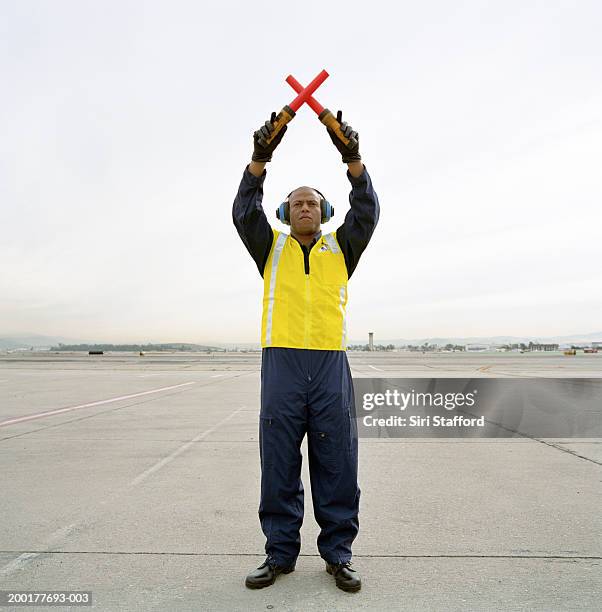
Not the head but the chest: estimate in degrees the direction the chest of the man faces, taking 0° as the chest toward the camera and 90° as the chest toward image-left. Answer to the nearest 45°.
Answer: approximately 0°
